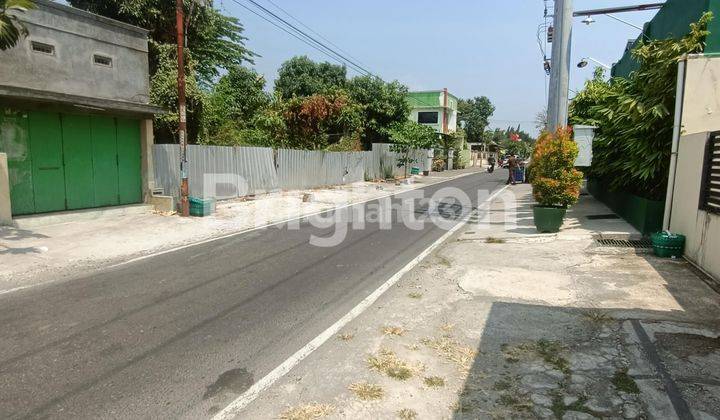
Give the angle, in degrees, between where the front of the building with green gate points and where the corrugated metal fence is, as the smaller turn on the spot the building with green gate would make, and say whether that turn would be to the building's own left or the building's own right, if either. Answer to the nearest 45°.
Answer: approximately 90° to the building's own left

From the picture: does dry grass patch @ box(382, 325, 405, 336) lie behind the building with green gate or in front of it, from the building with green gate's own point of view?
in front

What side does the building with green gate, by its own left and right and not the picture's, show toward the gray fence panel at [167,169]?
left

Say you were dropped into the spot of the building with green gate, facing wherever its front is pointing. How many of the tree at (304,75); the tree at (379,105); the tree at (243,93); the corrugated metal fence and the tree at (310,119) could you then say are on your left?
5

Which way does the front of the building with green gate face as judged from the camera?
facing the viewer and to the right of the viewer

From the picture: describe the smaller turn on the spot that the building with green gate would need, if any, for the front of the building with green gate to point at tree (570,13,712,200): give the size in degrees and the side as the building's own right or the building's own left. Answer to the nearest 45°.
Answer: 0° — it already faces it

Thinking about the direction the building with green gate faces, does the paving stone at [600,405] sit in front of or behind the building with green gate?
in front

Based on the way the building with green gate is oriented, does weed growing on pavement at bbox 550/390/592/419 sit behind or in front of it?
in front

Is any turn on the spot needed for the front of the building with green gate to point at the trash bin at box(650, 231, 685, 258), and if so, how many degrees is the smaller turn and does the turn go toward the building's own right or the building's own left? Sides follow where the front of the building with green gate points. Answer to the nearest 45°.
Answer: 0° — it already faces it

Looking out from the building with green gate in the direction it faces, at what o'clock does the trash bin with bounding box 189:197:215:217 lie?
The trash bin is roughly at 11 o'clock from the building with green gate.

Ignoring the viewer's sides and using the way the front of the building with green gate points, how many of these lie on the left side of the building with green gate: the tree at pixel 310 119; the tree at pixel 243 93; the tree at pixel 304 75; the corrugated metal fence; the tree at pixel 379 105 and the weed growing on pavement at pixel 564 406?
5

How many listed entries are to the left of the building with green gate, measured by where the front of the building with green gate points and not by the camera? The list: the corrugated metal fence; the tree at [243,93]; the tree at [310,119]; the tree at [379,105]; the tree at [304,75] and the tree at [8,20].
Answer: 5

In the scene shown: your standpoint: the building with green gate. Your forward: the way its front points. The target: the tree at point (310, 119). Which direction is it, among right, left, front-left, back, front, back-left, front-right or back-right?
left

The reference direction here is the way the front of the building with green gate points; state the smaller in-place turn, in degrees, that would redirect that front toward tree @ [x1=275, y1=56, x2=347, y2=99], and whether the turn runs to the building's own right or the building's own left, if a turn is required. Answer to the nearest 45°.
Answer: approximately 90° to the building's own left
